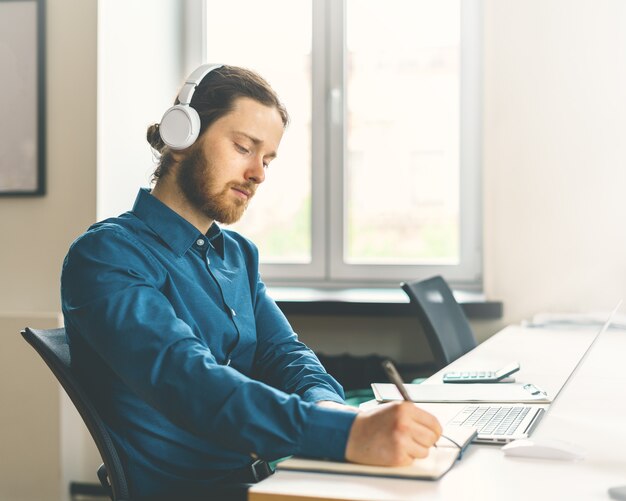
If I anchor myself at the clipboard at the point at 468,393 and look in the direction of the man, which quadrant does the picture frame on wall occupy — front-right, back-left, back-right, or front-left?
front-right

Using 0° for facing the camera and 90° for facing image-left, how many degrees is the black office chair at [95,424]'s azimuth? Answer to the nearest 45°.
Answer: approximately 270°

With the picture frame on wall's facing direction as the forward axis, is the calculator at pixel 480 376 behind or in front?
in front

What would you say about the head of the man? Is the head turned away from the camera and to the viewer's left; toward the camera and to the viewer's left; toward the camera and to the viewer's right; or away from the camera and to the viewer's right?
toward the camera and to the viewer's right

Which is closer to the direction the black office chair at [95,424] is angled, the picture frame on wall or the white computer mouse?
the white computer mouse

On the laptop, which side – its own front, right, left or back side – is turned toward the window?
right

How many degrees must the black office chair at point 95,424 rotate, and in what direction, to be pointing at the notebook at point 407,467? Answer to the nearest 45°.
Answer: approximately 45° to its right

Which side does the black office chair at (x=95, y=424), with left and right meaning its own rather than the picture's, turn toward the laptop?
front

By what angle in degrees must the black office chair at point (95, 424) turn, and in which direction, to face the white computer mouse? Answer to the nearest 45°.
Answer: approximately 45° to its right

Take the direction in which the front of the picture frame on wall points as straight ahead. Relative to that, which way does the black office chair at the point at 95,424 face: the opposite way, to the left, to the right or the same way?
to the left

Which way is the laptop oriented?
to the viewer's left
